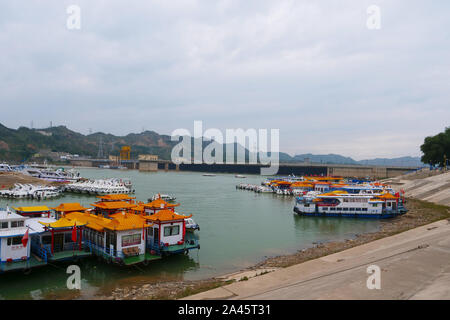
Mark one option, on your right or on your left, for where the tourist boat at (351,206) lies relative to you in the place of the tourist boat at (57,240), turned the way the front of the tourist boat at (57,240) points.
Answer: on your left

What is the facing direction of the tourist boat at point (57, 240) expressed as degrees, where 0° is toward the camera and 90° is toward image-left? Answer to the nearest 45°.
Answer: approximately 315°
